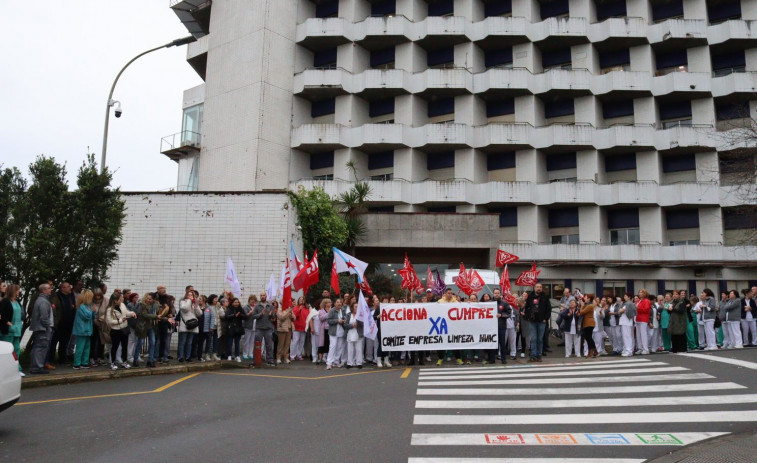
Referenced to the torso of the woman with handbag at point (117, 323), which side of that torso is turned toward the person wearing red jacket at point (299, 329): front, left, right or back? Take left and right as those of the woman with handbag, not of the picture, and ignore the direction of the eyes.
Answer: left

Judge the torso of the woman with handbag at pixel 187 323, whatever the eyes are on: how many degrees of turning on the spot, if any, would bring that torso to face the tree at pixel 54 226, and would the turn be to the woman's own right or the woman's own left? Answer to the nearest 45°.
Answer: approximately 135° to the woman's own right

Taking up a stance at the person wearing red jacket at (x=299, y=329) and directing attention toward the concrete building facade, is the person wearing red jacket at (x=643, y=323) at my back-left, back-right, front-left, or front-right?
front-right

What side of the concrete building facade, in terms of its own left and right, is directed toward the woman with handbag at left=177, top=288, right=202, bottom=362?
front

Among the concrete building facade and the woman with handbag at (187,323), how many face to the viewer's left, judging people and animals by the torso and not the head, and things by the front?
0

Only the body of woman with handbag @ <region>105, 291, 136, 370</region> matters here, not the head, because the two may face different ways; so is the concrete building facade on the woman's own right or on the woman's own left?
on the woman's own left

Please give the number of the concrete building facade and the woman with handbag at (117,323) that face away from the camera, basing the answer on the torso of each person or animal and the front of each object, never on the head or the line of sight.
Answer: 0

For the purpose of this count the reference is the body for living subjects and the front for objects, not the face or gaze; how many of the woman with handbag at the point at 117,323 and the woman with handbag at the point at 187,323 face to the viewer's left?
0

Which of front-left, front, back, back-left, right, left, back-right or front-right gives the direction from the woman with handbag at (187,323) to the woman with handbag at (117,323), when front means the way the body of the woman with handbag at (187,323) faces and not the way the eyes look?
right

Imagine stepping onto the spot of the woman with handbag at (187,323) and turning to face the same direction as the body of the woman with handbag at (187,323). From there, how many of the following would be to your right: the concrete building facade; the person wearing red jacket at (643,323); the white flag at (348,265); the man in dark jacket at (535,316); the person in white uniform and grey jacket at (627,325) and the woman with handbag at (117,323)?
1

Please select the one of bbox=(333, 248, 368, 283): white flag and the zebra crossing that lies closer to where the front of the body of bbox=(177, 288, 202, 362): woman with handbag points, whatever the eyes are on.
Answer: the zebra crossing

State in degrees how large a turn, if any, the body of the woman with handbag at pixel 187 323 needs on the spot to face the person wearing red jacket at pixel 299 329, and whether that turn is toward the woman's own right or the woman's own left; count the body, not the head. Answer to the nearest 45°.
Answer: approximately 90° to the woman's own left

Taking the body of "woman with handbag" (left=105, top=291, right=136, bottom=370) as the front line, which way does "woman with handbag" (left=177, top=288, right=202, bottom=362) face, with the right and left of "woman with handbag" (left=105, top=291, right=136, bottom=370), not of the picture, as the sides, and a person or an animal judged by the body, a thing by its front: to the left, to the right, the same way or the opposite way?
the same way

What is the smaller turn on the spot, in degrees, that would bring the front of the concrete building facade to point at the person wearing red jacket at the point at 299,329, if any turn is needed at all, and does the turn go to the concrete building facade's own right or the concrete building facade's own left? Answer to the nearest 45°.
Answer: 0° — it already faces them

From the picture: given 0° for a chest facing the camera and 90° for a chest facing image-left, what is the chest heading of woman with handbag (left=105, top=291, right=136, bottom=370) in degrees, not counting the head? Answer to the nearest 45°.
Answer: approximately 315°

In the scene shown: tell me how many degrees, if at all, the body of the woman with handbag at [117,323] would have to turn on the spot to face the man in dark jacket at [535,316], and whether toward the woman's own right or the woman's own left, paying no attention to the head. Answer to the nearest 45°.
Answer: approximately 45° to the woman's own left

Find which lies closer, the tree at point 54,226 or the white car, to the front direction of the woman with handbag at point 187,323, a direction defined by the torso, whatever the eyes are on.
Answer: the white car

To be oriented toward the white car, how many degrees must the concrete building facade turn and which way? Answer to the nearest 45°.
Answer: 0° — it already faces it
